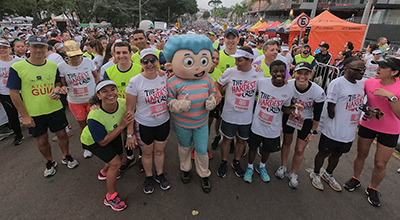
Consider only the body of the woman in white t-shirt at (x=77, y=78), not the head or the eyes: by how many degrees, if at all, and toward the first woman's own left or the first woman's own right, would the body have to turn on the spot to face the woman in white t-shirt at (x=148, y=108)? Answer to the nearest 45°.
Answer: approximately 45° to the first woman's own left

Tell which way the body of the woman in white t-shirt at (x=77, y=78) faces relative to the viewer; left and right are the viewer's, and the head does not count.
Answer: facing the viewer

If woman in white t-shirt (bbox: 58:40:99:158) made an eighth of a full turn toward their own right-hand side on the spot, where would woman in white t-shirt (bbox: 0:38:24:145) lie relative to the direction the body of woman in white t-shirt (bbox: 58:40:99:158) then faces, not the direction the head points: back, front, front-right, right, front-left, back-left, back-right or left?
right

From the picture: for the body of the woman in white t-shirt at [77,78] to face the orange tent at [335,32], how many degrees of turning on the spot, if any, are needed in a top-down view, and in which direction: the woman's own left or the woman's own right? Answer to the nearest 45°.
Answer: approximately 90° to the woman's own left

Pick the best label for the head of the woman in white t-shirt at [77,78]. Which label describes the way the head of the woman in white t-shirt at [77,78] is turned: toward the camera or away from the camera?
toward the camera

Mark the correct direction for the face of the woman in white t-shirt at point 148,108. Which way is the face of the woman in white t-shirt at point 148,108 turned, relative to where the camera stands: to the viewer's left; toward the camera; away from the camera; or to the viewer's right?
toward the camera

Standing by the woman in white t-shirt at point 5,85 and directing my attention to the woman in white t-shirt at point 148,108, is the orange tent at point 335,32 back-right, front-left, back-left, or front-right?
front-left

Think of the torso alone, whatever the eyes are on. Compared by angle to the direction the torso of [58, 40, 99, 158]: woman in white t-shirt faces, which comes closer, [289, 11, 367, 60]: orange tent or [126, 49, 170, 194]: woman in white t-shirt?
the woman in white t-shirt
